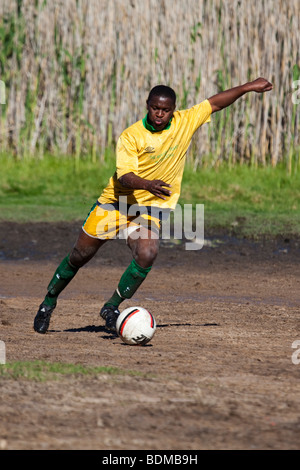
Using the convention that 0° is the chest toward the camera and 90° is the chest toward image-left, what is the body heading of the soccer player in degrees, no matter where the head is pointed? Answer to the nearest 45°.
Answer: approximately 0°
